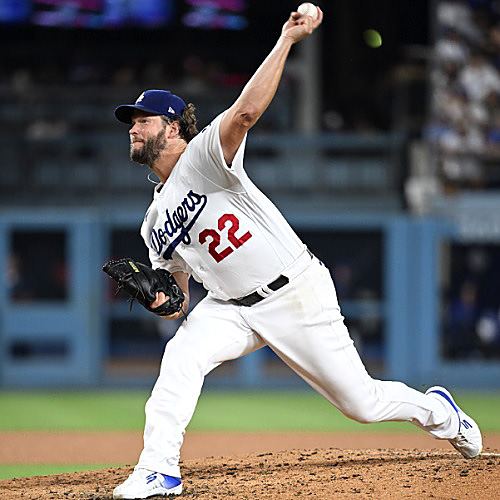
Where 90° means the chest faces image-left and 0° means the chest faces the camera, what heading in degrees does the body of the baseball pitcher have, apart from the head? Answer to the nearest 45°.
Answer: approximately 45°

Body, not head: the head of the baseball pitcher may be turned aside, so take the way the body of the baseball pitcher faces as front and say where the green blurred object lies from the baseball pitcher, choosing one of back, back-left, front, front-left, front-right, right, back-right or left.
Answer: back-right
